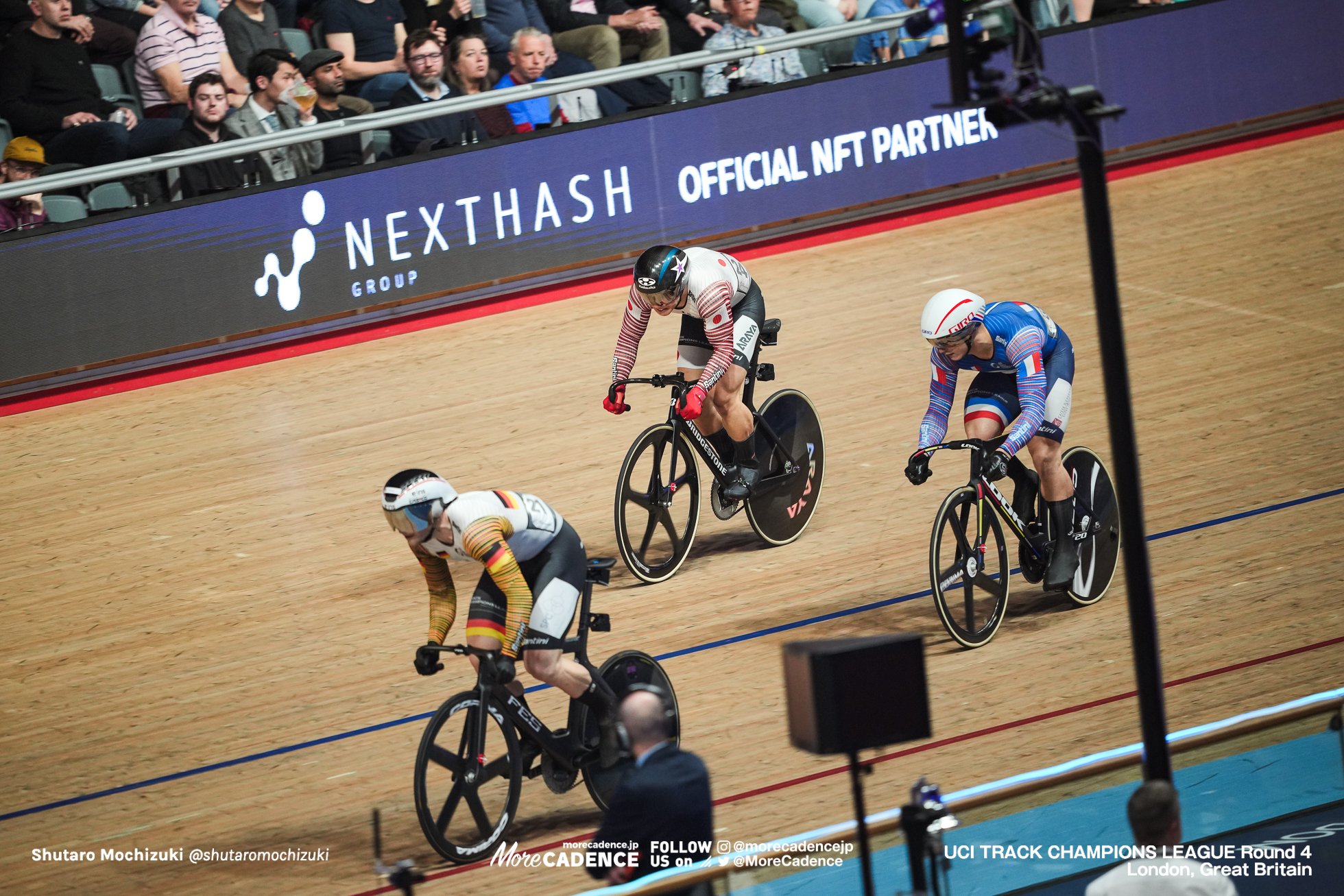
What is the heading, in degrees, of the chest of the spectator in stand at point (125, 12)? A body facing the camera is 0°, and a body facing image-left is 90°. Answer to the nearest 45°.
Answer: approximately 315°

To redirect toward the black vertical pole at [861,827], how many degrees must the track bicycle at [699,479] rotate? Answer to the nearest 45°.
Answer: approximately 45° to its left

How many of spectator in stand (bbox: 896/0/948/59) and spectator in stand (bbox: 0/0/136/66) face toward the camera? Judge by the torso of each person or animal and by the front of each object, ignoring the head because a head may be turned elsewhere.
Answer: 2

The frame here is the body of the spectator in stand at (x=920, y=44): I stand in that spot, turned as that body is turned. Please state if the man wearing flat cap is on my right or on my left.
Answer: on my right

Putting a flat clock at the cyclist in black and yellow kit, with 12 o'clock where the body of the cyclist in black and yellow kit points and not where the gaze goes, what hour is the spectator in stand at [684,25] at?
The spectator in stand is roughly at 5 o'clock from the cyclist in black and yellow kit.

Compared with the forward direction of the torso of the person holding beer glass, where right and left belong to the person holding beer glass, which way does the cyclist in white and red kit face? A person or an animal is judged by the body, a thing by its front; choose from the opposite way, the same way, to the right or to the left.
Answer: to the right

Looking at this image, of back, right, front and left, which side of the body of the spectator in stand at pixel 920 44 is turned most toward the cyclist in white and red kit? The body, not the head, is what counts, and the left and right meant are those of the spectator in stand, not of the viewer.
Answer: front

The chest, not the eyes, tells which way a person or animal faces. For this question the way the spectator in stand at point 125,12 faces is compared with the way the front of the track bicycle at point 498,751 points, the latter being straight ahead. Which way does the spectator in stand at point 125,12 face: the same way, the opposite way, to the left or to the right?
to the left

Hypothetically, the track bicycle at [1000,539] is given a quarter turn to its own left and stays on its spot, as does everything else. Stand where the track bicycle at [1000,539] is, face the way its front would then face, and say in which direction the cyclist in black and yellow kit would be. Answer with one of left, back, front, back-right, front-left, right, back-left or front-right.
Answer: right

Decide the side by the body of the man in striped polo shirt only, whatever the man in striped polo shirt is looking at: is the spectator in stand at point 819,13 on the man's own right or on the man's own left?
on the man's own left

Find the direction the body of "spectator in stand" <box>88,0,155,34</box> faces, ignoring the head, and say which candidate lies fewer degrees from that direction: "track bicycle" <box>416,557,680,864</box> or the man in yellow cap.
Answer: the track bicycle

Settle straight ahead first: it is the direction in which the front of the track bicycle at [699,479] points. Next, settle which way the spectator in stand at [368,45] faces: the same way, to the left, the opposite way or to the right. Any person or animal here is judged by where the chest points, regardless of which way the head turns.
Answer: to the left

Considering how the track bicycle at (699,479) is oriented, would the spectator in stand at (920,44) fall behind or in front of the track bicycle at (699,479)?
behind

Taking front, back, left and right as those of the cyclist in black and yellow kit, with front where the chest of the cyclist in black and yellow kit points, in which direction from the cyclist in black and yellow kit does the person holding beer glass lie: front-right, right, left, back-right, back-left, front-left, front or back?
back-right

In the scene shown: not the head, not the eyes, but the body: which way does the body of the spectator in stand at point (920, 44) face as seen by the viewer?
toward the camera

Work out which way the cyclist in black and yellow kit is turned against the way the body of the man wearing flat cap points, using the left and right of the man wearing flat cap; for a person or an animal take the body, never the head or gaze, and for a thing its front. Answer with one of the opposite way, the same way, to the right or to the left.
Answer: to the right

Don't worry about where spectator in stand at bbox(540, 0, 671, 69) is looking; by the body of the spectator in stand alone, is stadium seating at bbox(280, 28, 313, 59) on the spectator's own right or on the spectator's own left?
on the spectator's own right
